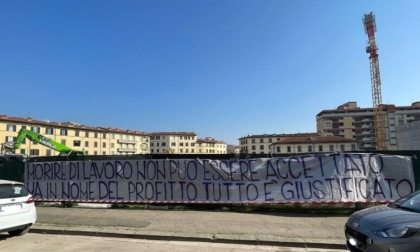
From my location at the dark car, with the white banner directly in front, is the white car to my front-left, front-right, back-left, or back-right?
front-left

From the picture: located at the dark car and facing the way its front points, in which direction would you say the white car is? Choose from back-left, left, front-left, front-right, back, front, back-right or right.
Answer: front-right

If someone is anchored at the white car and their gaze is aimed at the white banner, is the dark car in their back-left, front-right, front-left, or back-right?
front-right

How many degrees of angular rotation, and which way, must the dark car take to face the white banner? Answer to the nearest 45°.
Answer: approximately 90° to its right

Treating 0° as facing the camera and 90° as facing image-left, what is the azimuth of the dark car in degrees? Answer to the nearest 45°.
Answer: approximately 45°

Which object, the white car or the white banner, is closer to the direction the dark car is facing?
the white car

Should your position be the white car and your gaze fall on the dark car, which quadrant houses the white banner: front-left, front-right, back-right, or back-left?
front-left
